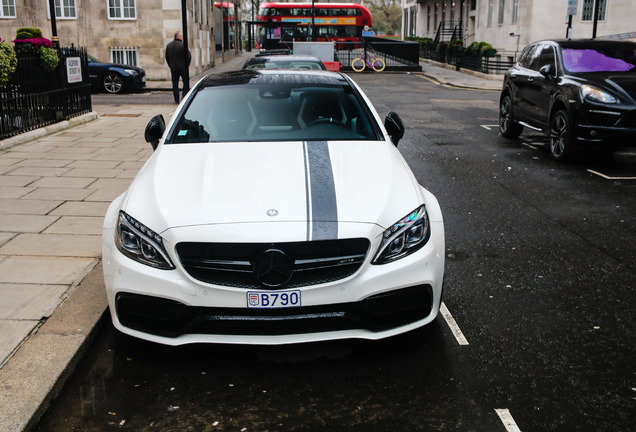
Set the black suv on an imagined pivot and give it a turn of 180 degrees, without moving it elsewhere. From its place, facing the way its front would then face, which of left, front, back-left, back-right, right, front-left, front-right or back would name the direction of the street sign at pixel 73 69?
front-left

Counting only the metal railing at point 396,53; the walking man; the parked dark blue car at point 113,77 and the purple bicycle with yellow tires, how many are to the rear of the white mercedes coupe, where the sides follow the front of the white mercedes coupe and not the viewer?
4

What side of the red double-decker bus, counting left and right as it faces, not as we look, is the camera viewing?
left

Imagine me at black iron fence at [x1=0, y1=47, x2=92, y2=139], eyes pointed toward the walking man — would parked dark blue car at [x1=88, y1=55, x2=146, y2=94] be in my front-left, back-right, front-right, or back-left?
front-left

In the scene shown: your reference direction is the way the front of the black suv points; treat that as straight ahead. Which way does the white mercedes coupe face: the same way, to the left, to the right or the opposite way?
the same way

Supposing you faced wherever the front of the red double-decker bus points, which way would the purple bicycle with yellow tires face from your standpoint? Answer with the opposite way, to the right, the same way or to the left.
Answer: the same way

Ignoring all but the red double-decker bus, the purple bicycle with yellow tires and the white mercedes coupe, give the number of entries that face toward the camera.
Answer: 1

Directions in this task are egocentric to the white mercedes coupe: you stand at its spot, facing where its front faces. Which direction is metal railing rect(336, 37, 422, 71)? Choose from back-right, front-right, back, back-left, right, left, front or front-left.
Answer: back

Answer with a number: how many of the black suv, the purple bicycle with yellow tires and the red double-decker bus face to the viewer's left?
2

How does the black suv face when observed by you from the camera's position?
facing the viewer and to the right of the viewer

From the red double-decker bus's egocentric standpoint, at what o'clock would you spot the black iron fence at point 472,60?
The black iron fence is roughly at 8 o'clock from the red double-decker bus.

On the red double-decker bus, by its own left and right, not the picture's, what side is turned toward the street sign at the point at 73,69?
left

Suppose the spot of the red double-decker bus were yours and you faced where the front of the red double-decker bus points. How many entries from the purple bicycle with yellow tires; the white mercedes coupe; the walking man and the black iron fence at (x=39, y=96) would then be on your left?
4

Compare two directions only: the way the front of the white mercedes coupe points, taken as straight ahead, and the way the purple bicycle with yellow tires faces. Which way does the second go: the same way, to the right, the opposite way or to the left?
to the right

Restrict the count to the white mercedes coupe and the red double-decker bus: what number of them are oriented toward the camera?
1

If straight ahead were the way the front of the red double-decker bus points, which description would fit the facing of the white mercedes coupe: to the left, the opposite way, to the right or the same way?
to the left

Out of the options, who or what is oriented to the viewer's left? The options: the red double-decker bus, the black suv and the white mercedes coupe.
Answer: the red double-decker bus

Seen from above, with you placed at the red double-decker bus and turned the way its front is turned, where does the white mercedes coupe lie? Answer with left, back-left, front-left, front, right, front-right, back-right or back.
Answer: left

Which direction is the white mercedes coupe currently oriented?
toward the camera

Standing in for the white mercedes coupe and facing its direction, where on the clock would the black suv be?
The black suv is roughly at 7 o'clock from the white mercedes coupe.

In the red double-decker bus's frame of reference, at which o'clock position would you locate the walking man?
The walking man is roughly at 9 o'clock from the red double-decker bus.
